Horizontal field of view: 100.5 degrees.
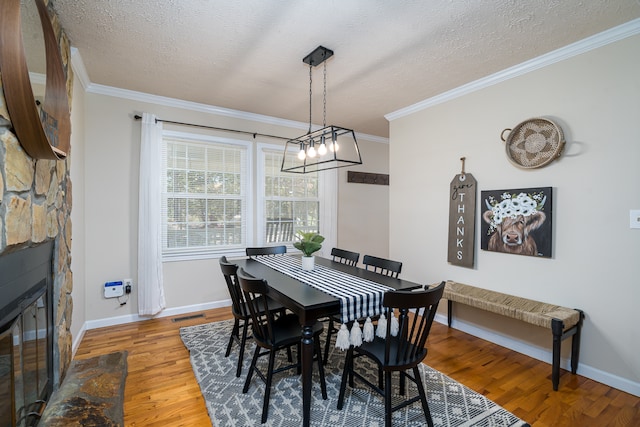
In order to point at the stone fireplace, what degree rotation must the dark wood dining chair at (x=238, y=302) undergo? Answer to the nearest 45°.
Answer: approximately 135° to its left

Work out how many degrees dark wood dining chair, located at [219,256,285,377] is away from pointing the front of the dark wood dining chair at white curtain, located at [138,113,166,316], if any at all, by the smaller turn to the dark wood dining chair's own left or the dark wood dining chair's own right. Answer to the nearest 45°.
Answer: approximately 90° to the dark wood dining chair's own left

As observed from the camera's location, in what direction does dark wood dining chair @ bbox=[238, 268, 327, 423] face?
facing away from the viewer and to the right of the viewer

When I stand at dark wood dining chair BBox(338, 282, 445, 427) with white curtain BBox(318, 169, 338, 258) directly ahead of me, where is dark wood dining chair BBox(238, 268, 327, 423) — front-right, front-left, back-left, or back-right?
front-left

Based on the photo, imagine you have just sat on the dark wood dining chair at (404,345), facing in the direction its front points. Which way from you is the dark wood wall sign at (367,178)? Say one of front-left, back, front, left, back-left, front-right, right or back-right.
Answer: front-right

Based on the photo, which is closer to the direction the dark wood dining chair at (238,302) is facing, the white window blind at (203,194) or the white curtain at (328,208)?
the white curtain

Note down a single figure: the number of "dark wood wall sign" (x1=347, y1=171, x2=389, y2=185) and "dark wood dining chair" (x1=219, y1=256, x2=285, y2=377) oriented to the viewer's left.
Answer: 0

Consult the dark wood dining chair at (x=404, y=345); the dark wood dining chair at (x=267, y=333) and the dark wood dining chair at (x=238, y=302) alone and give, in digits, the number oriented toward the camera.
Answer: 0

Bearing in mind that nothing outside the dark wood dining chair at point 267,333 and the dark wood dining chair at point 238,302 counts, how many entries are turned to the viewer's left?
0

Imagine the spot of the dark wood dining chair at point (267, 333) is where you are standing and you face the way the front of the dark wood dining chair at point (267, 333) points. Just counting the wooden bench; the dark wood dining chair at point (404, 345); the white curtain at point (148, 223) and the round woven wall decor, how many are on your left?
1

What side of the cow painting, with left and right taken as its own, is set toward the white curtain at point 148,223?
front

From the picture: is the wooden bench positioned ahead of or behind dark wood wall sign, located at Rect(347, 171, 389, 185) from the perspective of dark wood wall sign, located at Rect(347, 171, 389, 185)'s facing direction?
ahead

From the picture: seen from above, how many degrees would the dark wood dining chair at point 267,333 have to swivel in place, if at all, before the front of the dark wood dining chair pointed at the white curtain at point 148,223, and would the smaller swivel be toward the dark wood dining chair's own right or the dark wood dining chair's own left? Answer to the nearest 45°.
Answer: approximately 90° to the dark wood dining chair's own left

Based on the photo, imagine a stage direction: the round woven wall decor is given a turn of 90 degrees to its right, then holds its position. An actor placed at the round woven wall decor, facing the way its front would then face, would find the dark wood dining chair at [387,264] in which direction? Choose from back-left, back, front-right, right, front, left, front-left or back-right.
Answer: left

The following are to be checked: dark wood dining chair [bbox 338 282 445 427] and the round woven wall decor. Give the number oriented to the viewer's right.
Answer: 0

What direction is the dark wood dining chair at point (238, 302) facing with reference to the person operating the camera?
facing away from the viewer and to the right of the viewer

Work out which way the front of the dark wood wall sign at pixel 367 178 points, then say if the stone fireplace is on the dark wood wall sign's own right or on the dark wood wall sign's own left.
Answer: on the dark wood wall sign's own right
